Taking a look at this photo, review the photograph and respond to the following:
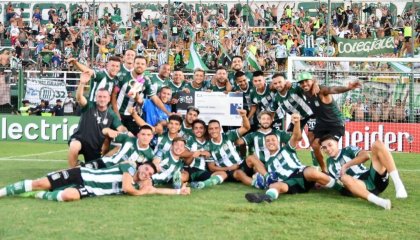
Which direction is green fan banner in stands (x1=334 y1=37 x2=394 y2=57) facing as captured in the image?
toward the camera

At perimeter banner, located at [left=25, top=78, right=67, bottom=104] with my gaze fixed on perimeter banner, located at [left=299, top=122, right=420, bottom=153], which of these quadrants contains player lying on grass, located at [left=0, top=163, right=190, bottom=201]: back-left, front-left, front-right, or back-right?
front-right

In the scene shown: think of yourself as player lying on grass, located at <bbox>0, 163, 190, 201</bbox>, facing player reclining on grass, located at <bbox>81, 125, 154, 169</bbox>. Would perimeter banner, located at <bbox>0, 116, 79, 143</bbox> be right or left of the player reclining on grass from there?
left

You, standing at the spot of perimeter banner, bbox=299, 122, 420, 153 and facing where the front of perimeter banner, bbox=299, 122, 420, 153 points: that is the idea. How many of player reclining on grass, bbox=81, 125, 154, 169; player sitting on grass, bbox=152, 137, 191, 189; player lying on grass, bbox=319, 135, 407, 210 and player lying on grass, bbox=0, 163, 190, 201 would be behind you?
0

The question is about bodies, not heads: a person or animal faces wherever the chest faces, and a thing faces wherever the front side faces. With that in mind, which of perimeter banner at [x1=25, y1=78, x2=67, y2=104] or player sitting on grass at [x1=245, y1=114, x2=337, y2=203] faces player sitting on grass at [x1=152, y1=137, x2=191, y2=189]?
the perimeter banner

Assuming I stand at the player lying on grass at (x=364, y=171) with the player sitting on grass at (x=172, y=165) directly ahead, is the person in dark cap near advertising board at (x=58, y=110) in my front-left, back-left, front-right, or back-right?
front-right

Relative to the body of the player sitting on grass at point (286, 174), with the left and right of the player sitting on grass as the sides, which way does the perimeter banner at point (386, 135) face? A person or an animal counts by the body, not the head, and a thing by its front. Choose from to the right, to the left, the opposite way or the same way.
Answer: the same way

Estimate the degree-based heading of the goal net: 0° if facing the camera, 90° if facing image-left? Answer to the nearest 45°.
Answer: approximately 0°

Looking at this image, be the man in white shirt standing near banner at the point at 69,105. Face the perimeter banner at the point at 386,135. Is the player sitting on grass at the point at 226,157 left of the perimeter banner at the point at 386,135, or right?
right

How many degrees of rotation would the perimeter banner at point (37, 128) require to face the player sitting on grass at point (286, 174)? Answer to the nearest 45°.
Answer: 0° — it already faces them

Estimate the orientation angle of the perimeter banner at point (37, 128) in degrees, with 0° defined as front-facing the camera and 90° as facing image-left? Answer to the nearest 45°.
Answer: approximately 0°

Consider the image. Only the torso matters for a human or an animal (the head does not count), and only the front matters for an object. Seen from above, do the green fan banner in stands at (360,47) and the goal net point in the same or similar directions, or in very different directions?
same or similar directions

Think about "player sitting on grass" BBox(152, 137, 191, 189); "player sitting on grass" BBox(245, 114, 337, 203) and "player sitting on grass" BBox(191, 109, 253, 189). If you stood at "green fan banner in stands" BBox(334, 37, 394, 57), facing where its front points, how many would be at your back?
0

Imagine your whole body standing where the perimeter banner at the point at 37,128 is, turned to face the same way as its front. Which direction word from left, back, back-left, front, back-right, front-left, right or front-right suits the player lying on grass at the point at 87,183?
front

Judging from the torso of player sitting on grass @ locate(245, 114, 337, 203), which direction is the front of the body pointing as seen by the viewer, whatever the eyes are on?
toward the camera

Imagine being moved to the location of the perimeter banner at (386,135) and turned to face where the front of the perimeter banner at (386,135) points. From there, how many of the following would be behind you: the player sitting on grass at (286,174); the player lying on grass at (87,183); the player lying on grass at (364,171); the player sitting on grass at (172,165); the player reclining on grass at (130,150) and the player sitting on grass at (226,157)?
0

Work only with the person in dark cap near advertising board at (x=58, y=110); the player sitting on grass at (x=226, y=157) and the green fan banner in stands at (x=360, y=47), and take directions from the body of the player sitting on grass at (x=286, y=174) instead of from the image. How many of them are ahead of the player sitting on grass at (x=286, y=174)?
0

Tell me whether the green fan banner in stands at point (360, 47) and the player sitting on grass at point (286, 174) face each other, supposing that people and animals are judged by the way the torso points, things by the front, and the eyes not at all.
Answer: no

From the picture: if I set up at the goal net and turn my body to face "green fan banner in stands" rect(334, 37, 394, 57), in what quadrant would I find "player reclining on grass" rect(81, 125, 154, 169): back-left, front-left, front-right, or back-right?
back-left
